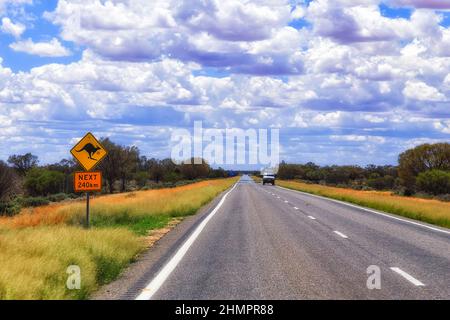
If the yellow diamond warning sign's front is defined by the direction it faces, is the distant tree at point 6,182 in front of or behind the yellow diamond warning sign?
behind

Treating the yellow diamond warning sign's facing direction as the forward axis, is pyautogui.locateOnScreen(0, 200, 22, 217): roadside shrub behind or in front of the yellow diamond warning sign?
behind

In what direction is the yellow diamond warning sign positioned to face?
toward the camera
